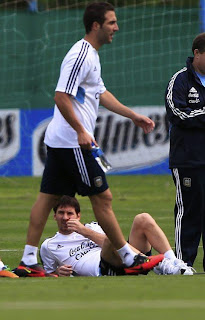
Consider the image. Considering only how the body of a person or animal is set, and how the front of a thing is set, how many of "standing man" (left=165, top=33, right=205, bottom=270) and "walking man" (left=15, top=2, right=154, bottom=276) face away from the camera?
0

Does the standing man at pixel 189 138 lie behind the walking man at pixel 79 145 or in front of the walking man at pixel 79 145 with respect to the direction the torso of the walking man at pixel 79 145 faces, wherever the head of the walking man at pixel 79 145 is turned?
in front

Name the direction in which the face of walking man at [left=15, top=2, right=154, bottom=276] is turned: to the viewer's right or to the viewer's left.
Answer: to the viewer's right

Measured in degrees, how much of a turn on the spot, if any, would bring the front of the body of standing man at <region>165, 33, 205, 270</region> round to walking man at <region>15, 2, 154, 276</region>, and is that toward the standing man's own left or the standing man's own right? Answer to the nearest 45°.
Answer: approximately 90° to the standing man's own right

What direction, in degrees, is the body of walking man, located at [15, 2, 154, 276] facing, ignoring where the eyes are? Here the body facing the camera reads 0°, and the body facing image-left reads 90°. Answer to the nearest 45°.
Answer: approximately 270°
